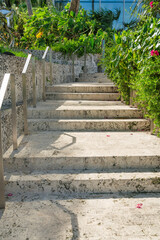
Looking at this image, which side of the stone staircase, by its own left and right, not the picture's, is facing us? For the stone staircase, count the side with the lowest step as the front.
front
